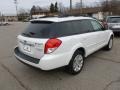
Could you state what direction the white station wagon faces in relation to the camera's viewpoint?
facing away from the viewer and to the right of the viewer
